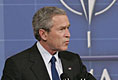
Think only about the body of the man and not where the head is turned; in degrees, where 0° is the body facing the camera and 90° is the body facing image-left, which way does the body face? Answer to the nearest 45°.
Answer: approximately 315°
